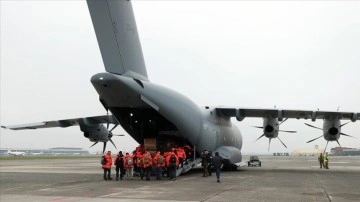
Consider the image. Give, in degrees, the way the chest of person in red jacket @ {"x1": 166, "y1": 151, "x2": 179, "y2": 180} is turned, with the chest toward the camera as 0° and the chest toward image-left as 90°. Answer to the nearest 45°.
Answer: approximately 180°

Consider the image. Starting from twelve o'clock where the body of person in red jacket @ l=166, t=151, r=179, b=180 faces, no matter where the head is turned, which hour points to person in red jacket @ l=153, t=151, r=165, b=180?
person in red jacket @ l=153, t=151, r=165, b=180 is roughly at 9 o'clock from person in red jacket @ l=166, t=151, r=179, b=180.

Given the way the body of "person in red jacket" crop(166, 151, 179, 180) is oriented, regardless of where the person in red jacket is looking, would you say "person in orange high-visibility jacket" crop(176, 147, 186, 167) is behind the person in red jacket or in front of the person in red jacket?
in front

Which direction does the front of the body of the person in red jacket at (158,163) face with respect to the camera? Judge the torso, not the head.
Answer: away from the camera

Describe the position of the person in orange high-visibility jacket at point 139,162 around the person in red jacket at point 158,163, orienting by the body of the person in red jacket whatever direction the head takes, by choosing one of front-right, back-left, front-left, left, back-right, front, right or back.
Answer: front-left

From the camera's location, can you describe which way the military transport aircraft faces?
facing away from the viewer and to the right of the viewer

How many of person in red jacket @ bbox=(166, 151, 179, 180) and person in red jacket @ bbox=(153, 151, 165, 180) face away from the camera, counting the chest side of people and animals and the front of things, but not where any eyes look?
2

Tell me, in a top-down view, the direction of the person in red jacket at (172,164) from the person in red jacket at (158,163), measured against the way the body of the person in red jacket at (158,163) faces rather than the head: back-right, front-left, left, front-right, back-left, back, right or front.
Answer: right

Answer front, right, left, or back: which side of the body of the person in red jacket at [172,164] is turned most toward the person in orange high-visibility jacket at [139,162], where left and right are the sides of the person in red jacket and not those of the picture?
left
